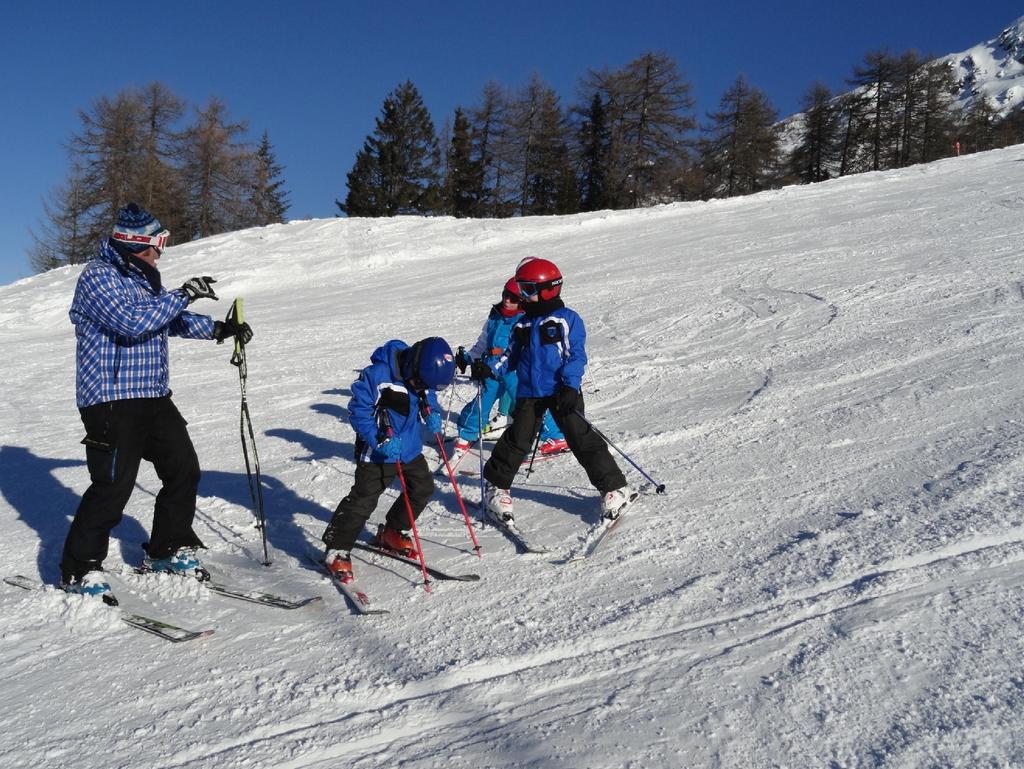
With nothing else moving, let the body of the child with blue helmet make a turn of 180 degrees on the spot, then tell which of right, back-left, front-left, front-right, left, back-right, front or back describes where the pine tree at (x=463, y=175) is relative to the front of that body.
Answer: front-right

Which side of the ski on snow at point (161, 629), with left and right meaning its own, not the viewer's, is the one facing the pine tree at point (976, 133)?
left

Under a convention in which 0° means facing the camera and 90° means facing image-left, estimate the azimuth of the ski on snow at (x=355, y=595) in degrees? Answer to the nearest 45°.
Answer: approximately 315°

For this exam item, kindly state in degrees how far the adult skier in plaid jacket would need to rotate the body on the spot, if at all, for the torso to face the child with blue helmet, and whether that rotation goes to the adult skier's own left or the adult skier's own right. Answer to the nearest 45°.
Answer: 0° — they already face them

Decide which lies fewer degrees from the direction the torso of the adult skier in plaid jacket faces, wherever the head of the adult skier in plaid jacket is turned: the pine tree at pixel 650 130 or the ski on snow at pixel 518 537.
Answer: the ski on snow

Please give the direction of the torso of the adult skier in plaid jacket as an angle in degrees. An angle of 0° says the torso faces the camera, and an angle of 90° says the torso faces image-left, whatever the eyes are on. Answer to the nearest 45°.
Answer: approximately 270°

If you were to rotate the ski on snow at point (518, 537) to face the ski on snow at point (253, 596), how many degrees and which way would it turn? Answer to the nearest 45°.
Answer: approximately 135° to its right

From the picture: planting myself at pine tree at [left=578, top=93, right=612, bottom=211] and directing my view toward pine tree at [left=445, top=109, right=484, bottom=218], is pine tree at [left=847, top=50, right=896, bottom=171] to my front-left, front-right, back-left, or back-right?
back-right

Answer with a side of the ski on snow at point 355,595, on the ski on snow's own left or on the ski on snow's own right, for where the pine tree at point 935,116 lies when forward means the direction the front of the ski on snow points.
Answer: on the ski on snow's own left

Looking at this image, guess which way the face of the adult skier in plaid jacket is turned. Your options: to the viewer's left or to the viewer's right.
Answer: to the viewer's right

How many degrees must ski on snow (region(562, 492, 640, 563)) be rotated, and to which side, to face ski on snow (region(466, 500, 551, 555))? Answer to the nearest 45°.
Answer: approximately 90° to its right

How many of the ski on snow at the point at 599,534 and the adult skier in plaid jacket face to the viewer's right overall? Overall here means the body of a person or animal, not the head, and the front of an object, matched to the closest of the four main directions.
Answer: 1

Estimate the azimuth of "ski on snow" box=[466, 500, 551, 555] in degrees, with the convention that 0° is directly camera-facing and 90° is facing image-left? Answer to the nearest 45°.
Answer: approximately 315°
